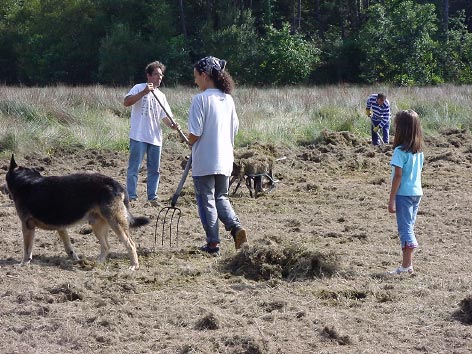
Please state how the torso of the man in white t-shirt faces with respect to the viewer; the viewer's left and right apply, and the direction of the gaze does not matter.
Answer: facing the viewer and to the right of the viewer

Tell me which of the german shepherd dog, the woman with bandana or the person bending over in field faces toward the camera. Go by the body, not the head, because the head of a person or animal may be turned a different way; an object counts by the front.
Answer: the person bending over in field

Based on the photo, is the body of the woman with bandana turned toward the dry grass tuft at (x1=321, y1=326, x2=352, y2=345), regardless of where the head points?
no

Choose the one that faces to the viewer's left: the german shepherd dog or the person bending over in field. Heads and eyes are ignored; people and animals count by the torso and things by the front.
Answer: the german shepherd dog

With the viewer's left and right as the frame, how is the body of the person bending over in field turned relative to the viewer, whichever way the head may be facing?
facing the viewer

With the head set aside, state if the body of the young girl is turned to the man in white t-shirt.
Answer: yes

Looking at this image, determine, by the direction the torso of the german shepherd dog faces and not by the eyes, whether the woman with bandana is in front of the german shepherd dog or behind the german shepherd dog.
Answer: behind

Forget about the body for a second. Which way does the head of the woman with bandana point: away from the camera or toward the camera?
away from the camera

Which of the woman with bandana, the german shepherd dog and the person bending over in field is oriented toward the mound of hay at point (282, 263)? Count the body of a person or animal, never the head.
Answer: the person bending over in field

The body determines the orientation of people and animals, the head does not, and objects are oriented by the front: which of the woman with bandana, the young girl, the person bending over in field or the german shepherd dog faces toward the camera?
the person bending over in field

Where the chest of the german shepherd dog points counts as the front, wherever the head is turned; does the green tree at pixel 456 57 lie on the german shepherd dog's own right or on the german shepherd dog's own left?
on the german shepherd dog's own right

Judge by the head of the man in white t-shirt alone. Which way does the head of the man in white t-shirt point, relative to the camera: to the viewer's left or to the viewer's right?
to the viewer's right

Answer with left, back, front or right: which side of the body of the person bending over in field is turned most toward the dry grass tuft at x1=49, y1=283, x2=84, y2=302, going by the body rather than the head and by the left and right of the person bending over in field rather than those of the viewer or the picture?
front

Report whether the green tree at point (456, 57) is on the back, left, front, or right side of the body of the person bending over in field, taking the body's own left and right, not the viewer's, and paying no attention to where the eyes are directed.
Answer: back

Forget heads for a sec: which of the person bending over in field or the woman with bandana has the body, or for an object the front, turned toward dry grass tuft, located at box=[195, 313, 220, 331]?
the person bending over in field
